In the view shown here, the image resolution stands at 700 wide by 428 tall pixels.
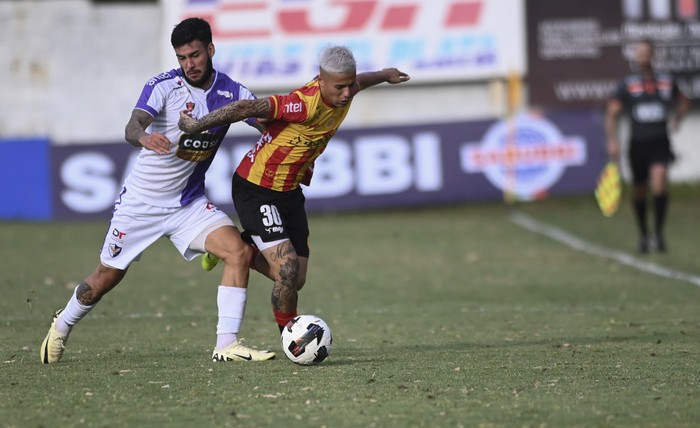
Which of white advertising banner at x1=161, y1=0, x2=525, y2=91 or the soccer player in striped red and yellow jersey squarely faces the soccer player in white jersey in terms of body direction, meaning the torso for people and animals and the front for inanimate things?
the white advertising banner

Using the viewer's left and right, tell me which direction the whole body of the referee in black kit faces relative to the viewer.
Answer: facing the viewer

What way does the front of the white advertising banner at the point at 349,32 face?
toward the camera

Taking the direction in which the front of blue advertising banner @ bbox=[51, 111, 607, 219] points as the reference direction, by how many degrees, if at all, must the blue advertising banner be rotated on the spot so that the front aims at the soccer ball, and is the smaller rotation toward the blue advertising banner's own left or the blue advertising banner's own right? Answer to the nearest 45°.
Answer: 0° — it already faces it

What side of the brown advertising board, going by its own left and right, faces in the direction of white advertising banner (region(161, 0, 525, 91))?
right

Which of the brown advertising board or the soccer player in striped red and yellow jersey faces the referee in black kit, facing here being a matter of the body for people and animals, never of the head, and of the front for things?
the brown advertising board

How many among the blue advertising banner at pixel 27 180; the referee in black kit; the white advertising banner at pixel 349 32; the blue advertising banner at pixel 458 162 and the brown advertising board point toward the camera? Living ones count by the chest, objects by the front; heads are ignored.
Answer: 5

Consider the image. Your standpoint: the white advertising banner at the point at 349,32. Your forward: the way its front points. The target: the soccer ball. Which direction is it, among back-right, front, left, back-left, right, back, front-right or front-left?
front

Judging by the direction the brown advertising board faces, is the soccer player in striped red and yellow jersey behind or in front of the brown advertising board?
in front

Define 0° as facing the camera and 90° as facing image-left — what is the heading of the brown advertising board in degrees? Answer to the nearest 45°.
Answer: approximately 0°

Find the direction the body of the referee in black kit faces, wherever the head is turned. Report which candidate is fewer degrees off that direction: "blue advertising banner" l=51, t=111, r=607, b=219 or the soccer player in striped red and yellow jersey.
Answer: the soccer player in striped red and yellow jersey

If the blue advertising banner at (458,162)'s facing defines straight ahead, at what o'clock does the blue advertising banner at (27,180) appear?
the blue advertising banner at (27,180) is roughly at 3 o'clock from the blue advertising banner at (458,162).

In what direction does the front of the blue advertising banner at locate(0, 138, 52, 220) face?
toward the camera

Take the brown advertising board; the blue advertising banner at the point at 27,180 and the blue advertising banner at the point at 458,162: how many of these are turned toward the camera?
3

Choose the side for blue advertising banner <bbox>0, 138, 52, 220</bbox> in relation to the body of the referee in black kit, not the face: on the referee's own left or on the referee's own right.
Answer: on the referee's own right
